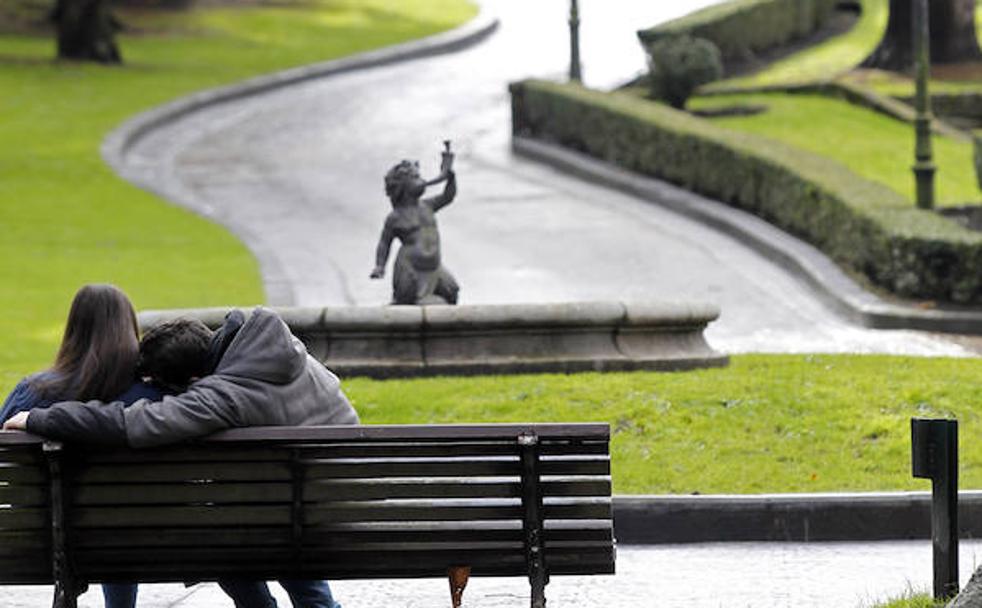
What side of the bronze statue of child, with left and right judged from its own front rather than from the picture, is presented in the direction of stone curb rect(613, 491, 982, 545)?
front

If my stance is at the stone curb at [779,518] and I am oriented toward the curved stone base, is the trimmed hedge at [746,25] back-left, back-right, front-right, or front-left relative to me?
front-right

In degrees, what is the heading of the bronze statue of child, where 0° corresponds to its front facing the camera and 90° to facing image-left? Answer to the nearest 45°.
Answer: approximately 315°

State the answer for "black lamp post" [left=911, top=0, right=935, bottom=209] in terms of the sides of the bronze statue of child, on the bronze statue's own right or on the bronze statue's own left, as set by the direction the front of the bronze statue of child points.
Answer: on the bronze statue's own left

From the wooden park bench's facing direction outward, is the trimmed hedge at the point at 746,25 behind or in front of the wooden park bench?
in front

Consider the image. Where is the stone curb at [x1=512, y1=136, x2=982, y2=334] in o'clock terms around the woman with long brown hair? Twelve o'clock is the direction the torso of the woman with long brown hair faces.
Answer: The stone curb is roughly at 1 o'clock from the woman with long brown hair.

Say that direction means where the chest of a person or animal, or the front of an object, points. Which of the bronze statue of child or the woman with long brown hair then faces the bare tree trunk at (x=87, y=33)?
the woman with long brown hair

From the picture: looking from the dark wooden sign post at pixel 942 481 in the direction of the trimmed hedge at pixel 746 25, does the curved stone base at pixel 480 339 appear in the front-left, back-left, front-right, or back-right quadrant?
front-left

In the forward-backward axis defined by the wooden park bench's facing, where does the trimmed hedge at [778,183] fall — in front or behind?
in front

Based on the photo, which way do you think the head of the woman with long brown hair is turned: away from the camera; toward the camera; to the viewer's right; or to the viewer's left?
away from the camera

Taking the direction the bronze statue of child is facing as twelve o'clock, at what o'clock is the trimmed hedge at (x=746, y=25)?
The trimmed hedge is roughly at 8 o'clock from the bronze statue of child.

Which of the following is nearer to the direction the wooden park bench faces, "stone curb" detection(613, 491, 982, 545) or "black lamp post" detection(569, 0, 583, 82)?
the black lamp post

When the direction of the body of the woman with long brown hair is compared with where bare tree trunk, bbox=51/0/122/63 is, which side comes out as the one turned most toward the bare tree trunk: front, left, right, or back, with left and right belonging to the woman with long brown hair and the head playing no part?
front

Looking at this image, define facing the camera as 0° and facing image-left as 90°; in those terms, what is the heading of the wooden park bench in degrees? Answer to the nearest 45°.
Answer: approximately 180°

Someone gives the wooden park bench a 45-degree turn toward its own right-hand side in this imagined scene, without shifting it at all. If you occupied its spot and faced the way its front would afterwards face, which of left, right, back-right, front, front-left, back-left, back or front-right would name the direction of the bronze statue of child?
front-left

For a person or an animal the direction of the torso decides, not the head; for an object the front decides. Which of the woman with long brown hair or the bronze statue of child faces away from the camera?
the woman with long brown hair

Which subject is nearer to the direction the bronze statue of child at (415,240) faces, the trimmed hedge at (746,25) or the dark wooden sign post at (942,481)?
the dark wooden sign post

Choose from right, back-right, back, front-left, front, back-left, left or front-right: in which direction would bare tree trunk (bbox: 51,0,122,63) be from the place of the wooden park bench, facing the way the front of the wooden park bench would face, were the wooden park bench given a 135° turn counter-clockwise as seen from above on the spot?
back-right

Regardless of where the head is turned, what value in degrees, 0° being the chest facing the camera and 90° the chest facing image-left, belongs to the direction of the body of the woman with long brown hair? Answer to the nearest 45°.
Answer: approximately 180°
